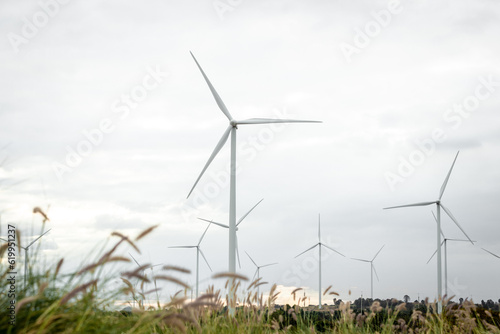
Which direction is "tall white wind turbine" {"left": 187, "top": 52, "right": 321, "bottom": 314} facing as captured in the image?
toward the camera

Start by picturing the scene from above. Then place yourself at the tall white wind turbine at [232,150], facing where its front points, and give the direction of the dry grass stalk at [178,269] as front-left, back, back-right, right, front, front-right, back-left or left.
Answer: front

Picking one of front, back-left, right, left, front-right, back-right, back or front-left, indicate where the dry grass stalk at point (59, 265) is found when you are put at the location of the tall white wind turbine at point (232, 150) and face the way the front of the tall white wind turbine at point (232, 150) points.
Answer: front
